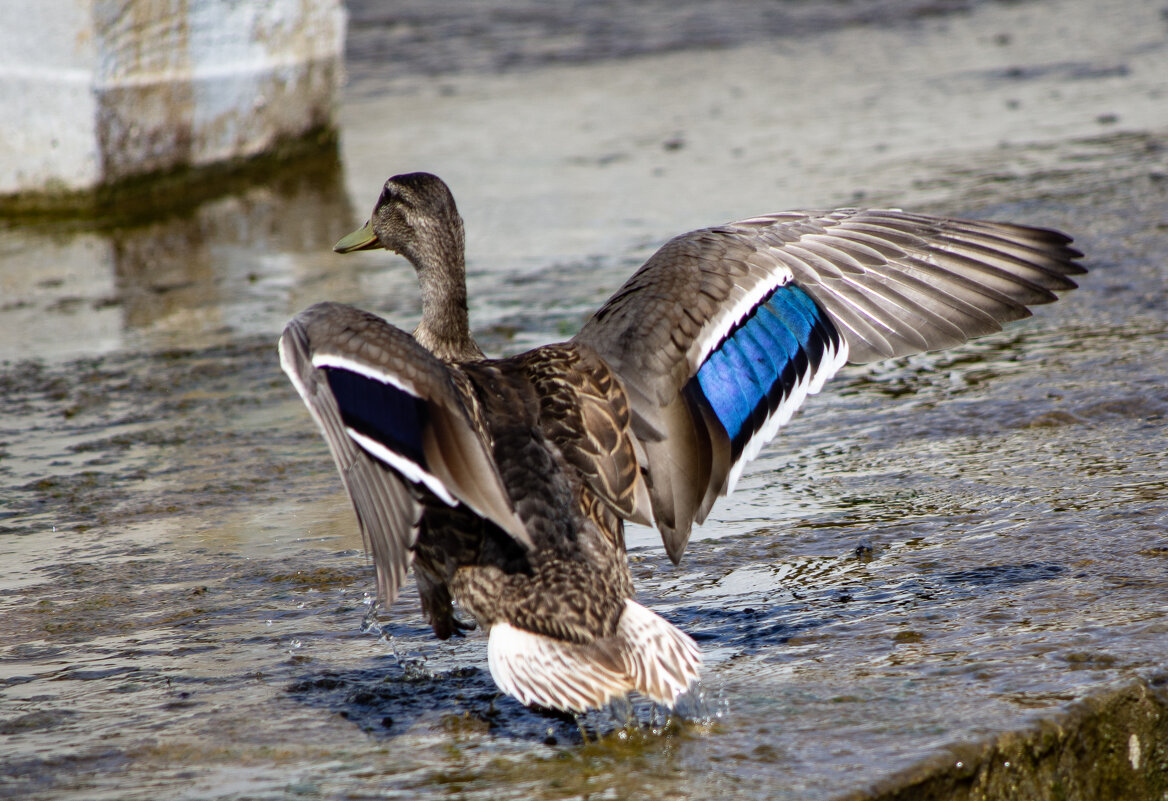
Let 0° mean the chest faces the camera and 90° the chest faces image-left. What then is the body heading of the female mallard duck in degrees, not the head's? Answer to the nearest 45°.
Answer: approximately 135°
